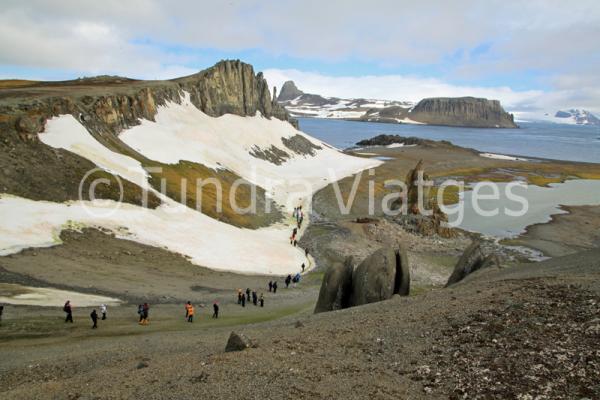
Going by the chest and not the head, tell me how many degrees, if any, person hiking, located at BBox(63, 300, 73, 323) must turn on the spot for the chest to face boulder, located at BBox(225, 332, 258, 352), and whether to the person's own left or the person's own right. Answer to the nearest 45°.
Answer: approximately 135° to the person's own left

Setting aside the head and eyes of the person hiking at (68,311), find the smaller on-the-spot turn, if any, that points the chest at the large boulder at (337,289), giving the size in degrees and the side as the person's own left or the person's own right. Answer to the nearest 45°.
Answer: approximately 180°

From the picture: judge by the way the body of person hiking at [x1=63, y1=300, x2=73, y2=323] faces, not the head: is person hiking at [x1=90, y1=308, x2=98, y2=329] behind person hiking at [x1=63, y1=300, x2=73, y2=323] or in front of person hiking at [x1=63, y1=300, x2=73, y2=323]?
behind

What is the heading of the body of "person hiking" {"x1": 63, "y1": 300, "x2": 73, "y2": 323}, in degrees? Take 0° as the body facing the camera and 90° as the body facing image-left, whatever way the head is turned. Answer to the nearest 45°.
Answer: approximately 90°

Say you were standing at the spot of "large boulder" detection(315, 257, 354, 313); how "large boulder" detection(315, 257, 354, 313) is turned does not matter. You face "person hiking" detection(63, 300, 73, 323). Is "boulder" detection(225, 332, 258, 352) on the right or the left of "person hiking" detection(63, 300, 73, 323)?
left
